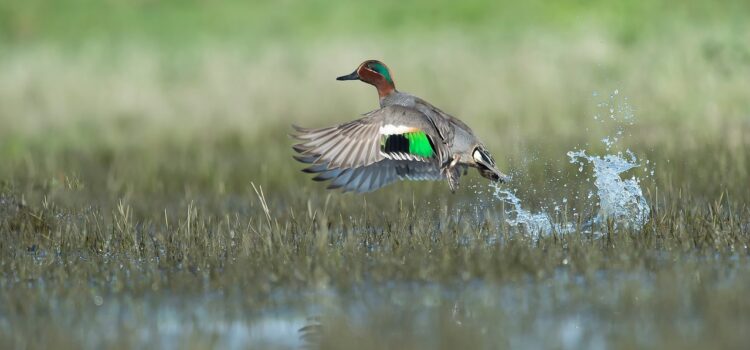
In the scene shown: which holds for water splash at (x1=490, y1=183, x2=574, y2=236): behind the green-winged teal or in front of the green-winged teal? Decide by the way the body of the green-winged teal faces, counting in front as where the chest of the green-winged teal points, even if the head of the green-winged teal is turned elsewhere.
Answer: behind

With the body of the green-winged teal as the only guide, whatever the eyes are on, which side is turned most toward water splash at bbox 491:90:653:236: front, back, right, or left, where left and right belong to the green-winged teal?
back

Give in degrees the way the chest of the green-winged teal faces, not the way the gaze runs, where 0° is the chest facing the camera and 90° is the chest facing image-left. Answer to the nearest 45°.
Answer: approximately 90°
